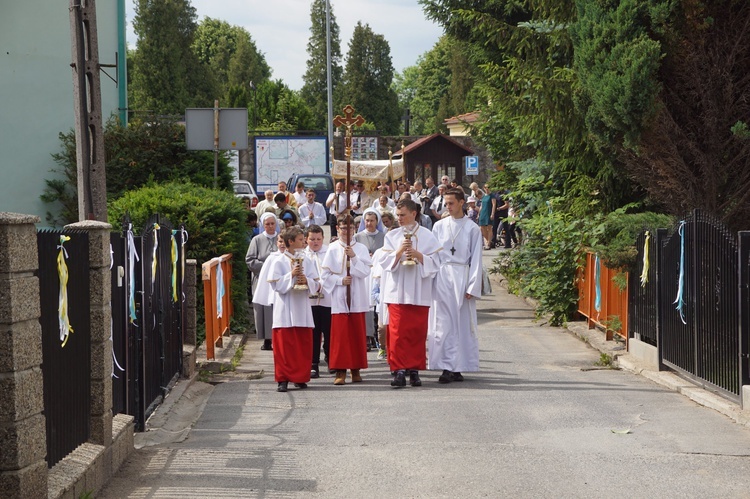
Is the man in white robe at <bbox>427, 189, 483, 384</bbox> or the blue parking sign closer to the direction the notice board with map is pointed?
the man in white robe

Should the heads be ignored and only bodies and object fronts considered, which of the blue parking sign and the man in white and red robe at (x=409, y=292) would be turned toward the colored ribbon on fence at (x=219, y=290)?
the blue parking sign

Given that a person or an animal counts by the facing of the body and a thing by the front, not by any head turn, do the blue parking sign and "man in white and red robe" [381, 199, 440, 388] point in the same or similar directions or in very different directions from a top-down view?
same or similar directions

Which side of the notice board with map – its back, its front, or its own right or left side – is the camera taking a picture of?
front

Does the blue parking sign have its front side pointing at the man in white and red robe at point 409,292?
yes

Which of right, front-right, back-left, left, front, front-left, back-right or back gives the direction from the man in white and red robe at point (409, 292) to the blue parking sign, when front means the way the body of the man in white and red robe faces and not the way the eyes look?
back

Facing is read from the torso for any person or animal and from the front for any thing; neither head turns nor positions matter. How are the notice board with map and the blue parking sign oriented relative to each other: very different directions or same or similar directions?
same or similar directions

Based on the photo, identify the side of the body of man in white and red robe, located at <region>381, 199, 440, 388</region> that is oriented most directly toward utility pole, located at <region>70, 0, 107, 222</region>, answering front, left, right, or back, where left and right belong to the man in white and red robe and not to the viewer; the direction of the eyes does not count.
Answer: right

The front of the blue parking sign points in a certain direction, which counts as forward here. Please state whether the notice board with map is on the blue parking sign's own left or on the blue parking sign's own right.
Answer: on the blue parking sign's own right

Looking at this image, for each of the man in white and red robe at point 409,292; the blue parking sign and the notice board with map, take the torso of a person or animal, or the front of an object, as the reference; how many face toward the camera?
3

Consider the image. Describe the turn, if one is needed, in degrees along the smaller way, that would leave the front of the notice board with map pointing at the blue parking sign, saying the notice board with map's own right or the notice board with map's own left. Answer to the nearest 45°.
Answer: approximately 90° to the notice board with map's own left

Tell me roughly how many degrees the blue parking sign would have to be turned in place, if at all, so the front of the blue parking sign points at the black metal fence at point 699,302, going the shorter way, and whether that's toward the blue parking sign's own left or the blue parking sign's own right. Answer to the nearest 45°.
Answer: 0° — it already faces it

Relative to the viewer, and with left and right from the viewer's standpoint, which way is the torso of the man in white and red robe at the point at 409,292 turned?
facing the viewer

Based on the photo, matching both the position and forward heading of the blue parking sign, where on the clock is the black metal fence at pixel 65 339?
The black metal fence is roughly at 12 o'clock from the blue parking sign.

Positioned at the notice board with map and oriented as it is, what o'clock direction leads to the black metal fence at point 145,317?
The black metal fence is roughly at 12 o'clock from the notice board with map.

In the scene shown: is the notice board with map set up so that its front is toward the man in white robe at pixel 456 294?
yes
